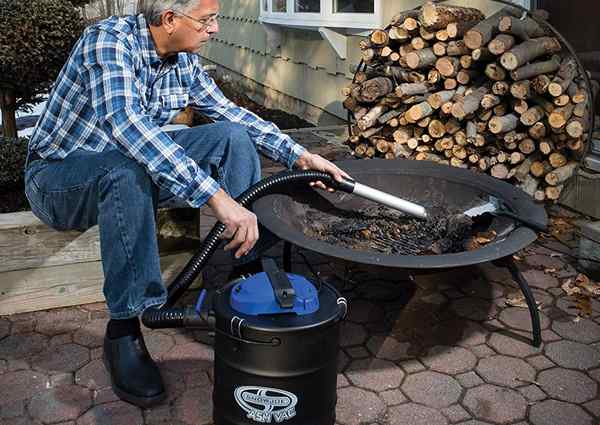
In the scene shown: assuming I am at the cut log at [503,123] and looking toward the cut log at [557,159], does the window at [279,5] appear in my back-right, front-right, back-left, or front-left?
back-left

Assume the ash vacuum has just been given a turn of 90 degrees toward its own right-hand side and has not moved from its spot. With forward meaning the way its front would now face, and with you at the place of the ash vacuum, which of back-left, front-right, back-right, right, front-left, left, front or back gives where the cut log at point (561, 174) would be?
back-right

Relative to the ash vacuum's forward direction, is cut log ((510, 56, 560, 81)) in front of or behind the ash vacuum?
behind

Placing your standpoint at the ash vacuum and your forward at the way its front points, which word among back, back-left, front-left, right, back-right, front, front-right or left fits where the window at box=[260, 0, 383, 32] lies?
back

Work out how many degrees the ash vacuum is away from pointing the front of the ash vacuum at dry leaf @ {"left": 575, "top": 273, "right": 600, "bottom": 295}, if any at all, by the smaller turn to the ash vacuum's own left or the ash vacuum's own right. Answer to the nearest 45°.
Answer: approximately 135° to the ash vacuum's own left

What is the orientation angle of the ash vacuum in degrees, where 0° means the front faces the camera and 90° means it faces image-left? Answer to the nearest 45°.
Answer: approximately 0°

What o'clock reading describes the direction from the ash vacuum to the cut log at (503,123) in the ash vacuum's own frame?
The cut log is roughly at 7 o'clock from the ash vacuum.

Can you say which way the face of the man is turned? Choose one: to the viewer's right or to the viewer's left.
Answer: to the viewer's right

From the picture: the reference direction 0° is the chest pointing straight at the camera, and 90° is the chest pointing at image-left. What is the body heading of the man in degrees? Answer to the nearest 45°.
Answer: approximately 315°

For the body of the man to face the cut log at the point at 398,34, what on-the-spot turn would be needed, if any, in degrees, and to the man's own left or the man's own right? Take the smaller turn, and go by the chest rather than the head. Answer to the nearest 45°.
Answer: approximately 90° to the man's own left

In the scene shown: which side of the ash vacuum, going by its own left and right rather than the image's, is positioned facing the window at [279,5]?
back
